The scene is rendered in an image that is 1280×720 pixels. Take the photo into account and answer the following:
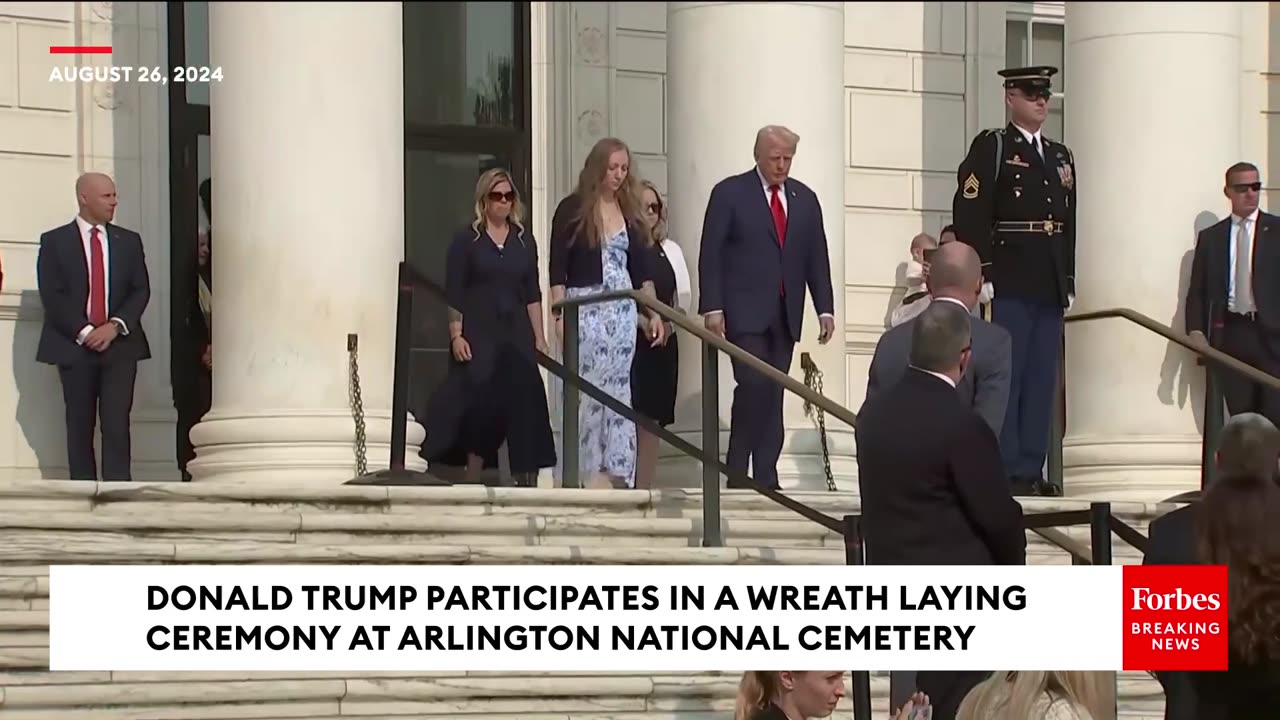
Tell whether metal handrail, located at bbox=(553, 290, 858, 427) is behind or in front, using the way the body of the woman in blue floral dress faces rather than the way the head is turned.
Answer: in front

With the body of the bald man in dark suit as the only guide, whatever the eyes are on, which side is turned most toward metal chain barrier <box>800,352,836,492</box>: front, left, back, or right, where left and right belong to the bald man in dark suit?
left

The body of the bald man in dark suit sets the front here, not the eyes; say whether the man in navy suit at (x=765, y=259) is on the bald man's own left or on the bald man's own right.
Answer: on the bald man's own left

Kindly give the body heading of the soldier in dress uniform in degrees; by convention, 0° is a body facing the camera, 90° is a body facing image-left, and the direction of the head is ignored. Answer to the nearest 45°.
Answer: approximately 315°

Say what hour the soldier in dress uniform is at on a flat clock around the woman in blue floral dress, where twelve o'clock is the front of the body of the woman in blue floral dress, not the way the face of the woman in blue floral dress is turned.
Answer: The soldier in dress uniform is roughly at 10 o'clock from the woman in blue floral dress.

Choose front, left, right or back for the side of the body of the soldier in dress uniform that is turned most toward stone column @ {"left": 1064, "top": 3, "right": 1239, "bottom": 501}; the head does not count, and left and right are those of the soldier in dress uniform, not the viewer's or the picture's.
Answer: left

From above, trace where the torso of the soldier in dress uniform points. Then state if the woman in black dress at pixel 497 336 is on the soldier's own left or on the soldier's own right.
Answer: on the soldier's own right
